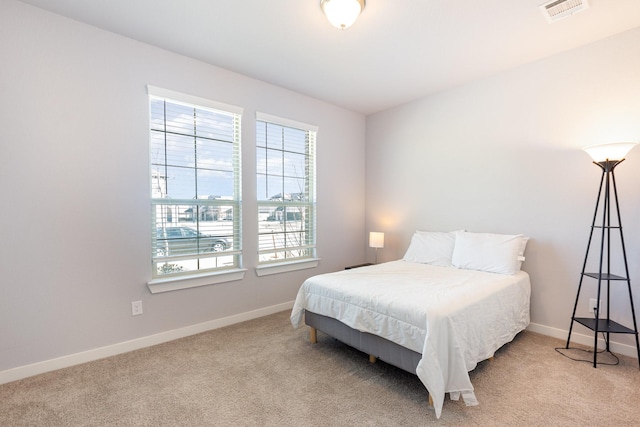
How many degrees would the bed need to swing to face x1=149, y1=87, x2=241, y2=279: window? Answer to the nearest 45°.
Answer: approximately 45° to its right

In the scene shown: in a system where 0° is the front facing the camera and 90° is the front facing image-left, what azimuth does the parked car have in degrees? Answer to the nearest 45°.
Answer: approximately 270°

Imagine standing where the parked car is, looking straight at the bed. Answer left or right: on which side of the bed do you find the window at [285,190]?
left

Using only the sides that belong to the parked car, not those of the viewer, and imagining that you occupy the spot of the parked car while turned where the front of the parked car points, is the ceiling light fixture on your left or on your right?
on your right

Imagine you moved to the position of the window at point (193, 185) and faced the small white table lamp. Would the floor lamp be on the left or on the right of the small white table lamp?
right

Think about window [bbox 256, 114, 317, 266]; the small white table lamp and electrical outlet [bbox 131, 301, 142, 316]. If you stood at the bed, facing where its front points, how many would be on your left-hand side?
0

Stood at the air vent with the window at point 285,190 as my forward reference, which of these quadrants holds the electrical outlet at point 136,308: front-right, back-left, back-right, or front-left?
front-left

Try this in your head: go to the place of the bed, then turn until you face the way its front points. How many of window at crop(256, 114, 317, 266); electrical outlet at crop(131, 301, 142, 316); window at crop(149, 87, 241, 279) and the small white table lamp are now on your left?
0

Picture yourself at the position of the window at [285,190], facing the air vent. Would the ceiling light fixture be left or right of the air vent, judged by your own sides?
right

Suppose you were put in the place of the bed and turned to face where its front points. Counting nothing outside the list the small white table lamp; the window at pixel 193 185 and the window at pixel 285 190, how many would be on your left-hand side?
0

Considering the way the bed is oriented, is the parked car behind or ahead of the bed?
ahead

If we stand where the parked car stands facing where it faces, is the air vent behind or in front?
in front

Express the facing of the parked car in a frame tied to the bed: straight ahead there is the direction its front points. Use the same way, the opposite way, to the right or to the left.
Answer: the opposite way
